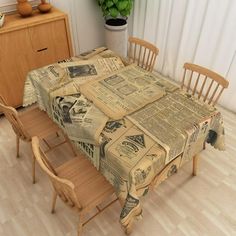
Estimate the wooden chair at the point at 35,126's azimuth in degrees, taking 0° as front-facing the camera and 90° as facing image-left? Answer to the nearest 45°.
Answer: approximately 225°

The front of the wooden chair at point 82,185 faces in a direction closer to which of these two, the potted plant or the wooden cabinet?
the potted plant

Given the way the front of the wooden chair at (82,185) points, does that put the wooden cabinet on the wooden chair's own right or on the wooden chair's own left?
on the wooden chair's own left

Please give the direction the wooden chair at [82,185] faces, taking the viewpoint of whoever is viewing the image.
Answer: facing away from the viewer and to the right of the viewer

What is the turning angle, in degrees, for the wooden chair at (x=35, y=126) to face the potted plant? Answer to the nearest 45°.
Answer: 0° — it already faces it

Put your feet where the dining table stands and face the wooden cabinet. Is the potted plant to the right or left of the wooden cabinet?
right

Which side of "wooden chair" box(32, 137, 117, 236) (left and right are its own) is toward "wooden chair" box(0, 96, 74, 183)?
left

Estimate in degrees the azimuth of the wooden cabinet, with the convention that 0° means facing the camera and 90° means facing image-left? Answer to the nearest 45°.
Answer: approximately 315°

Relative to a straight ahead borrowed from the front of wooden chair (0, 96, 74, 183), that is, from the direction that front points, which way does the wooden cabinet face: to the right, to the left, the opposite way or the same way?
to the right
